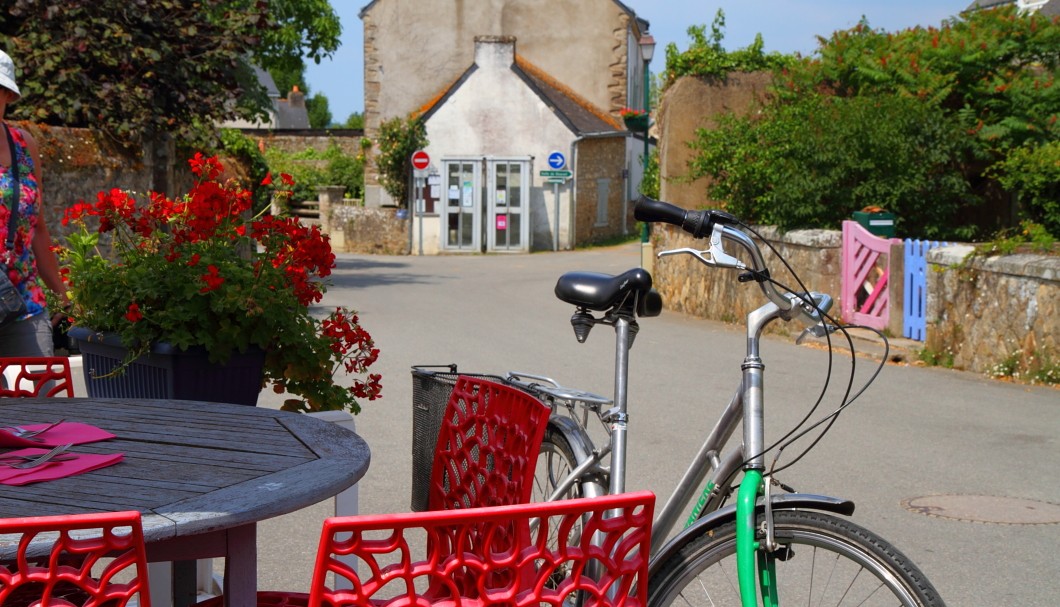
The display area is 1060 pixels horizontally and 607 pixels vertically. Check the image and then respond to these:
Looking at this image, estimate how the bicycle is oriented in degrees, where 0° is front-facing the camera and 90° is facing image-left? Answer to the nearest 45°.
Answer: approximately 315°

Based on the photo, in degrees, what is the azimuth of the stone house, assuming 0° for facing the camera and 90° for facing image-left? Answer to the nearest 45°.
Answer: approximately 0°

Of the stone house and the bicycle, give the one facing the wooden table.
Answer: the stone house

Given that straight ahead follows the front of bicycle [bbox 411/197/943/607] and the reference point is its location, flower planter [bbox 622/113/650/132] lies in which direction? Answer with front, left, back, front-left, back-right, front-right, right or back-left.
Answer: back-left

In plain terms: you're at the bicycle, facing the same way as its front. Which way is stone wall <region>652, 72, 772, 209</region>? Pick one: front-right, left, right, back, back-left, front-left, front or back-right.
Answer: back-left

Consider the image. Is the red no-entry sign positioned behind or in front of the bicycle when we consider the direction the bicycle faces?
behind

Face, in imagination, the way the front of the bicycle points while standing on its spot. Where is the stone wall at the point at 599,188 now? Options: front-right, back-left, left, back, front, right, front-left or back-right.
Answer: back-left

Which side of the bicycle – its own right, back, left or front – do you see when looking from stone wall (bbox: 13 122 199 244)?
back

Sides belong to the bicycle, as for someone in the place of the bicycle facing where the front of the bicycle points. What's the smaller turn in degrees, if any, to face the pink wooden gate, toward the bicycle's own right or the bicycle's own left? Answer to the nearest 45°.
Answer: approximately 135° to the bicycle's own left

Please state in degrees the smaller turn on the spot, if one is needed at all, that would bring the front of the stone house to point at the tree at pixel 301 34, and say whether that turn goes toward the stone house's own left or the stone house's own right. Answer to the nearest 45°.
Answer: approximately 45° to the stone house's own right

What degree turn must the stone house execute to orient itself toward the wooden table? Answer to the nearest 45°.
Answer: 0° — it already faces it

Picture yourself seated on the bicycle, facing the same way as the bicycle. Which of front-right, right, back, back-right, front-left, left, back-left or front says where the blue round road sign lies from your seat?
back-left
